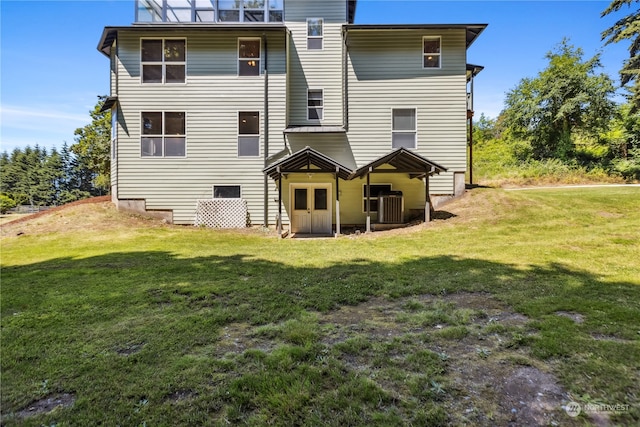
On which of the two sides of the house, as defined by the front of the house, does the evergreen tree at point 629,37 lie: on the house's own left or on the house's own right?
on the house's own left
